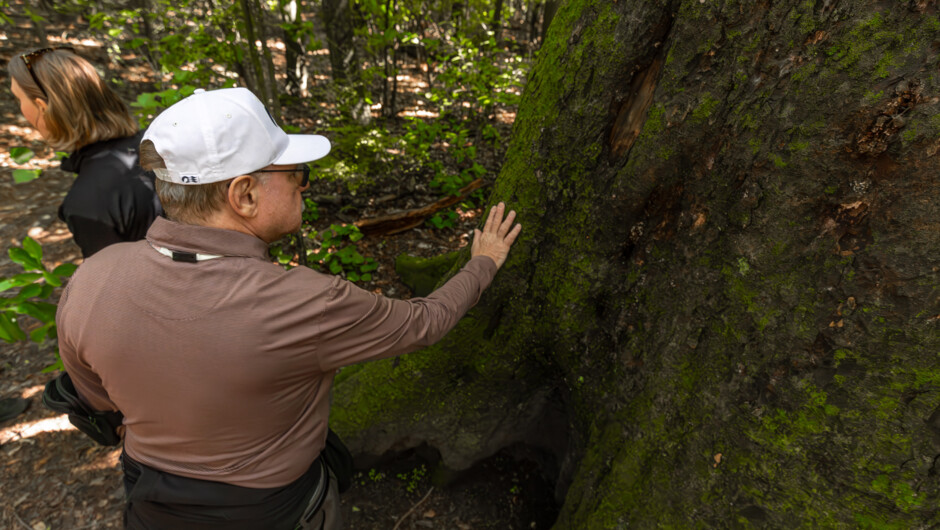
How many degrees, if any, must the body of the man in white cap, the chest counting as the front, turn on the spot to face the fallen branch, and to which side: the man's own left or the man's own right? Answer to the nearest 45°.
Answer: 0° — they already face it

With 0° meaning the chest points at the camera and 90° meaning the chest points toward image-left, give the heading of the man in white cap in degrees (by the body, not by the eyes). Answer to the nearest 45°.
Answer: approximately 225°

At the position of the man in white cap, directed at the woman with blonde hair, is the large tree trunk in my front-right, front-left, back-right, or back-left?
back-right

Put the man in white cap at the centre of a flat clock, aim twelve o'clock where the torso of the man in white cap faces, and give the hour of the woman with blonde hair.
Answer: The woman with blonde hair is roughly at 10 o'clock from the man in white cap.

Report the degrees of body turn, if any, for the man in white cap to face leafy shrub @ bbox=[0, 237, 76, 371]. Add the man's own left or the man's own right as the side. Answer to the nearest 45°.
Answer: approximately 90° to the man's own left

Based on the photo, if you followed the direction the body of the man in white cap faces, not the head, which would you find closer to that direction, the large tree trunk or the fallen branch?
the fallen branch

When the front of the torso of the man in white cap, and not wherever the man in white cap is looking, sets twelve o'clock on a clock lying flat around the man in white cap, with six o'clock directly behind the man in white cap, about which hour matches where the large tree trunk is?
The large tree trunk is roughly at 2 o'clock from the man in white cap.
